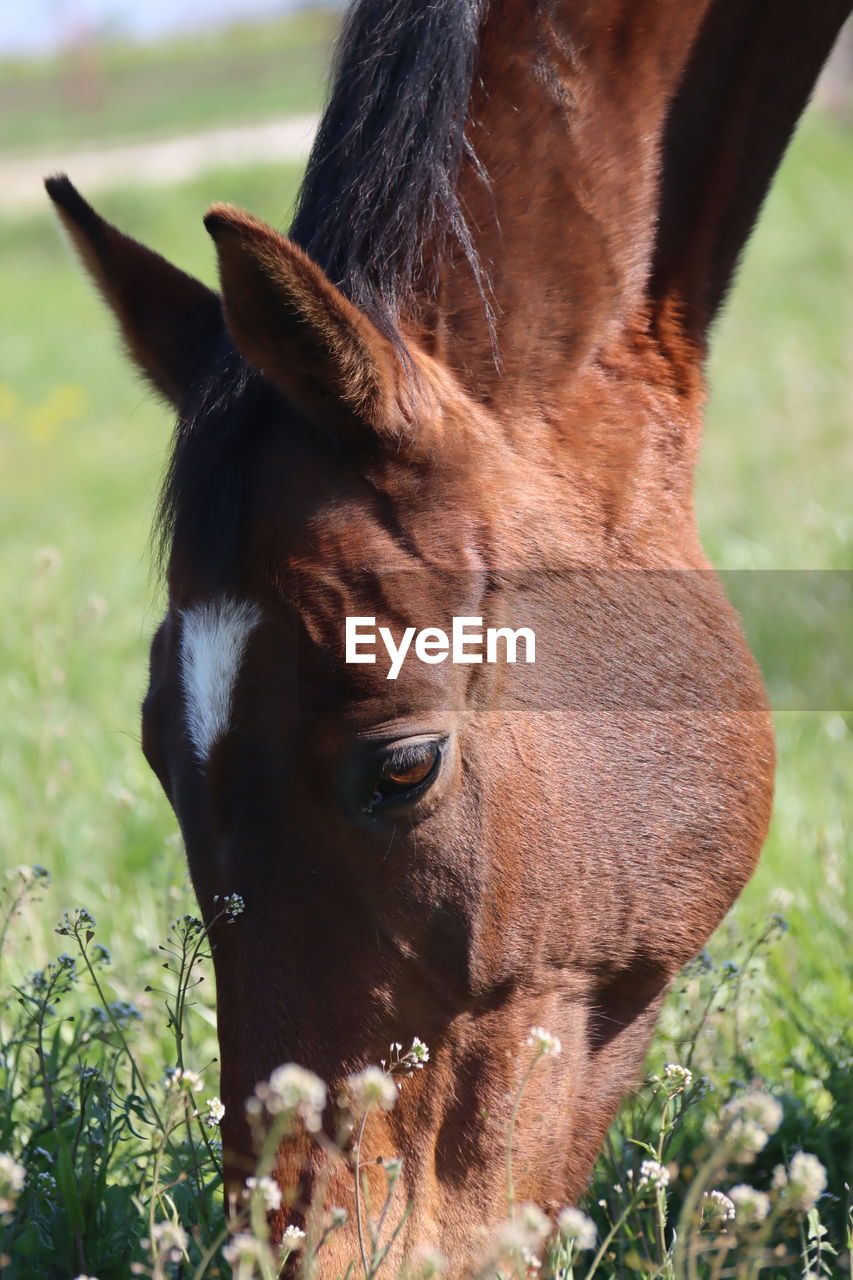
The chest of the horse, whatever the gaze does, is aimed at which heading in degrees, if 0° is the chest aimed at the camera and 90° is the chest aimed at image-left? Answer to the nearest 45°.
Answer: approximately 45°
